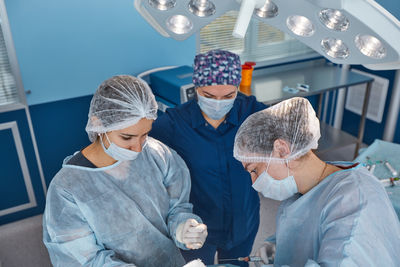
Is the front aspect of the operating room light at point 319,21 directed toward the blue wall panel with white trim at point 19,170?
no

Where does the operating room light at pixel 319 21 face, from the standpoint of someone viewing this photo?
facing the viewer

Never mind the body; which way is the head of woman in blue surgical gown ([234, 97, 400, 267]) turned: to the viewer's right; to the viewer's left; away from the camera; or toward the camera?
to the viewer's left

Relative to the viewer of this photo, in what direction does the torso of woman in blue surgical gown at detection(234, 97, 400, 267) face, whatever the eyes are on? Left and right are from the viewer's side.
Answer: facing to the left of the viewer

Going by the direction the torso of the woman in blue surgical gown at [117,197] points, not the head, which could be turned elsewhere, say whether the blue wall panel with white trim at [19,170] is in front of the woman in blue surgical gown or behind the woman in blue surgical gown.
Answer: behind

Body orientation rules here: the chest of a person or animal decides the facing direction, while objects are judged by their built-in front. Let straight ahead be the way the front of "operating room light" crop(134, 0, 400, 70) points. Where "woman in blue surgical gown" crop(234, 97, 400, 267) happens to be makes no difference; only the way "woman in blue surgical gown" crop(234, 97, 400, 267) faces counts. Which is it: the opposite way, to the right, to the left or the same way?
to the right

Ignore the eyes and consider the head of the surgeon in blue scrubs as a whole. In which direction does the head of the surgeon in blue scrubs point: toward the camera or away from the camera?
toward the camera

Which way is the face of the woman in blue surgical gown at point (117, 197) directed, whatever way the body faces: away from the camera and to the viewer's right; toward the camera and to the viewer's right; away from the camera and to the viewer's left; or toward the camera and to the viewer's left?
toward the camera and to the viewer's right

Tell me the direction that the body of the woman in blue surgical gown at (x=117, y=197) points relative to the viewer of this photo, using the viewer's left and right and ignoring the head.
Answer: facing the viewer and to the right of the viewer
